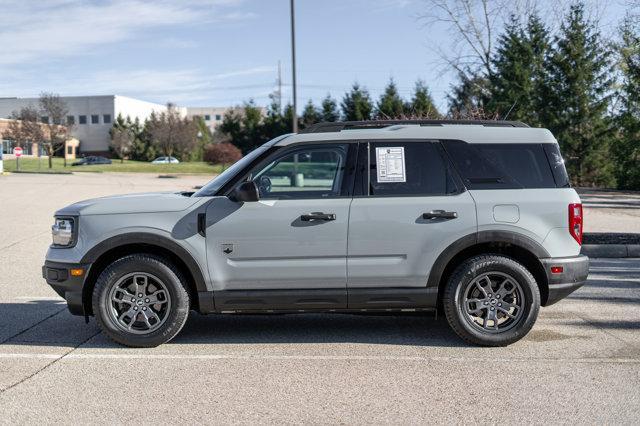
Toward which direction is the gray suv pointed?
to the viewer's left

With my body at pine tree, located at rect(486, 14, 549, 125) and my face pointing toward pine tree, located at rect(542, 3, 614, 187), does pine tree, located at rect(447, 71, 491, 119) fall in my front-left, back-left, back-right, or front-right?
back-left

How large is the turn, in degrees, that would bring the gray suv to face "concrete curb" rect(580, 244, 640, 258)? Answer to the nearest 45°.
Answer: approximately 135° to its right

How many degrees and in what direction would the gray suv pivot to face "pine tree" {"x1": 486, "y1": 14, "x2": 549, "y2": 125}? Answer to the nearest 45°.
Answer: approximately 90° to its right

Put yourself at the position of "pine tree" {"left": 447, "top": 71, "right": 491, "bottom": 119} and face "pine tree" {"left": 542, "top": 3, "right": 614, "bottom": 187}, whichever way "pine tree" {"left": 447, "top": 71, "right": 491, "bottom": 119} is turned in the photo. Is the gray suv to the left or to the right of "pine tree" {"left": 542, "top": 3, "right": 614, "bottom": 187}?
right

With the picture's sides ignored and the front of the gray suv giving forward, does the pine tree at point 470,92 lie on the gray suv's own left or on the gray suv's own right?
on the gray suv's own right

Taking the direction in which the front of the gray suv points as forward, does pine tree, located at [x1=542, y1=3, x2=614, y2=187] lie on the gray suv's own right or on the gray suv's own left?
on the gray suv's own right
